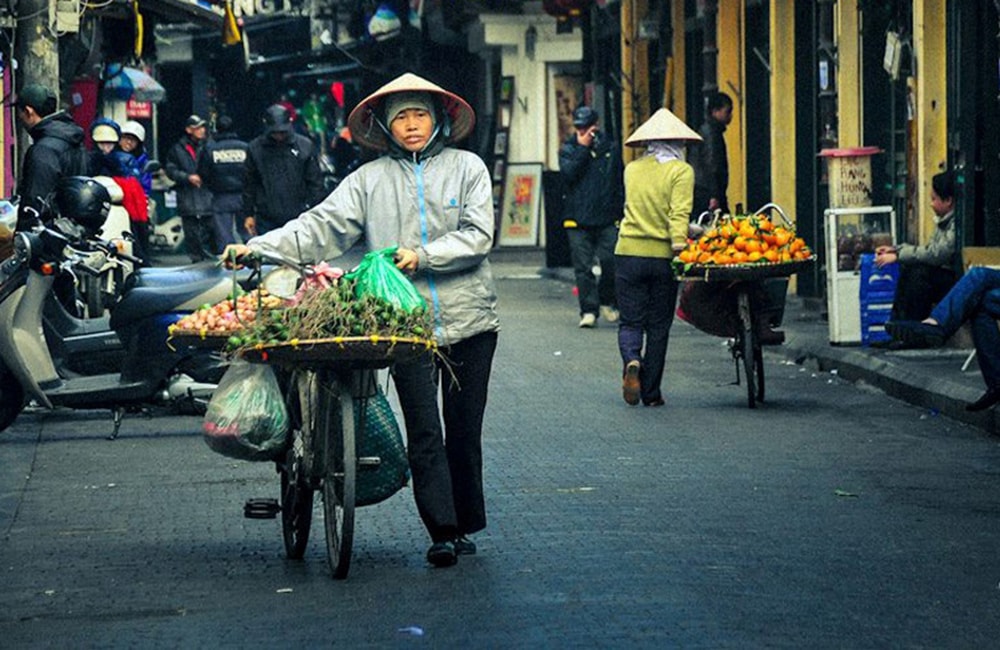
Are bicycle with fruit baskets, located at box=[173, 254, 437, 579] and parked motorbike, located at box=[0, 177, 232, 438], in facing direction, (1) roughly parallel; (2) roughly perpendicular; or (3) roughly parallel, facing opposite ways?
roughly perpendicular

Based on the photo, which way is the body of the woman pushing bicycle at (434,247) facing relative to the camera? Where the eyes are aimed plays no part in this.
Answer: toward the camera

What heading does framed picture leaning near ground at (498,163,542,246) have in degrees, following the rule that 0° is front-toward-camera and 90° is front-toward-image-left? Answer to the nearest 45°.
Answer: approximately 0°

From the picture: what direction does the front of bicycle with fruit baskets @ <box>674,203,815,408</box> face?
away from the camera

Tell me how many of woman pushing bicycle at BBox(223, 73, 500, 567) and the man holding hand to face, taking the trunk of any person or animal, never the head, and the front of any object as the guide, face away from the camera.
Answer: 0

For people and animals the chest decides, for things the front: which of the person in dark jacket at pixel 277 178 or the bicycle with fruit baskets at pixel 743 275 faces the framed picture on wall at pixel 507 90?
the bicycle with fruit baskets

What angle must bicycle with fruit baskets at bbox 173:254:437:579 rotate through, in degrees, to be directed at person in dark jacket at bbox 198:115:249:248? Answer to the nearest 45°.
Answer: approximately 180°

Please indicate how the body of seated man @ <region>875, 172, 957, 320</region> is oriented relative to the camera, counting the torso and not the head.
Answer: to the viewer's left

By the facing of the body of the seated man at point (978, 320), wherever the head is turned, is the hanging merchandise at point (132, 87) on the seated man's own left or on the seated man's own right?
on the seated man's own right

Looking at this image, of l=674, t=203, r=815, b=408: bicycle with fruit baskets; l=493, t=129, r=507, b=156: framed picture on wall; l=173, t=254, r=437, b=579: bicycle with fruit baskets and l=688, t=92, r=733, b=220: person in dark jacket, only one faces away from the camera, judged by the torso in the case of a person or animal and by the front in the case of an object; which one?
l=674, t=203, r=815, b=408: bicycle with fruit baskets

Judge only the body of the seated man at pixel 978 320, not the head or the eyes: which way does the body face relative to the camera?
to the viewer's left

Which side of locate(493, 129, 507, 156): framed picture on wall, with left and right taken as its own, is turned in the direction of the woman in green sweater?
front

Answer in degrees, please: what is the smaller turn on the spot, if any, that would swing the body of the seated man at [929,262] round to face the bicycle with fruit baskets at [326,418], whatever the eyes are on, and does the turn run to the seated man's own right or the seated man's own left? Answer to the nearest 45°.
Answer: approximately 90° to the seated man's own left

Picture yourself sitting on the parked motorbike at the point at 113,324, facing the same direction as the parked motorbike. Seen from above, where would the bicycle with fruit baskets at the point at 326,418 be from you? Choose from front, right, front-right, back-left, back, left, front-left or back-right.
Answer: left
